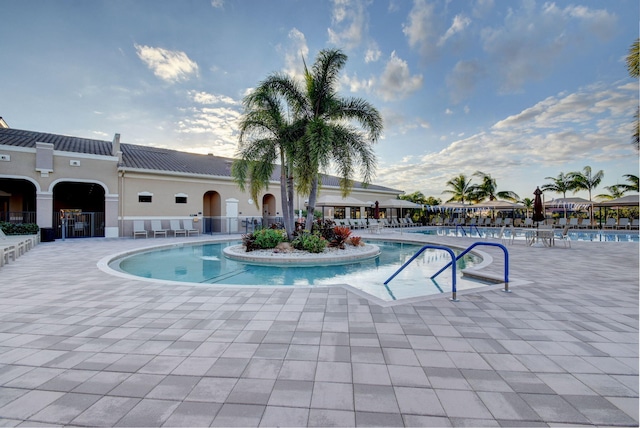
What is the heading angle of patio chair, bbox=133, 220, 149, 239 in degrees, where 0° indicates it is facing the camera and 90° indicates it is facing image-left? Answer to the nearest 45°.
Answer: approximately 315°

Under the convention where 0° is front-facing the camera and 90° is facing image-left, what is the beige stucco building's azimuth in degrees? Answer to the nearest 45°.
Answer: approximately 315°

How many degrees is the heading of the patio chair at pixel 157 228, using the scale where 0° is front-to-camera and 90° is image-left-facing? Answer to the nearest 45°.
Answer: approximately 315°

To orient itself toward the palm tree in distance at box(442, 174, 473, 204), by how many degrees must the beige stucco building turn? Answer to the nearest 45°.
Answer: approximately 45° to its left
